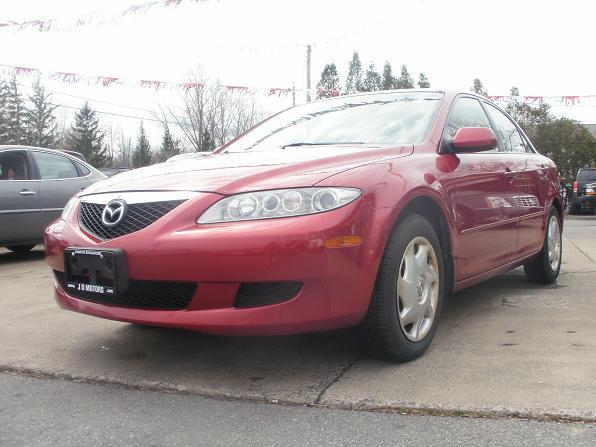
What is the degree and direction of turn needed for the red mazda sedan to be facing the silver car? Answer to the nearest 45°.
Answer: approximately 90° to its right

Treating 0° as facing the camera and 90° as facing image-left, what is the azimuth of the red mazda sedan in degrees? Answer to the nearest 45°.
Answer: approximately 45°

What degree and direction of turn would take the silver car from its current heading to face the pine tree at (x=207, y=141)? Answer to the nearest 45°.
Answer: approximately 90° to its right

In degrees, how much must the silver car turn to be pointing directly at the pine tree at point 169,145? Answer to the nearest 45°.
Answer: approximately 90° to its right

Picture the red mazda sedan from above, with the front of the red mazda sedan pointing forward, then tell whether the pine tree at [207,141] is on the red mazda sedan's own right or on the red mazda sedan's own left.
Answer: on the red mazda sedan's own right
